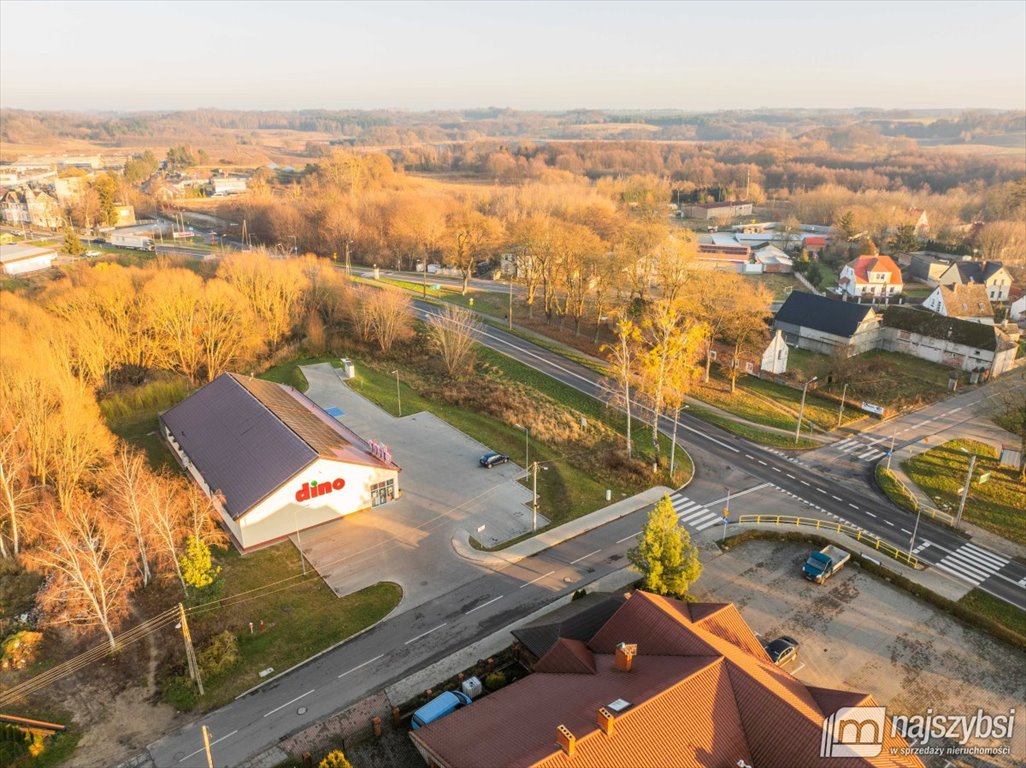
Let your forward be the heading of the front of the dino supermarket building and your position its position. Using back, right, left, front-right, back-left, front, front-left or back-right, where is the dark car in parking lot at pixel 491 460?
front-left

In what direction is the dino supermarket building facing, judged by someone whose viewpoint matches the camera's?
facing the viewer and to the right of the viewer

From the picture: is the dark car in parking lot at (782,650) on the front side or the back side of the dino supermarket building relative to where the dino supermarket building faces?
on the front side

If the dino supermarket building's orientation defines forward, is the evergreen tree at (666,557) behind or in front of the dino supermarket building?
in front

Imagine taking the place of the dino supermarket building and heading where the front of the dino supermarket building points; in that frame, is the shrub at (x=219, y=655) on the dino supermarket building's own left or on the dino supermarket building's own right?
on the dino supermarket building's own right

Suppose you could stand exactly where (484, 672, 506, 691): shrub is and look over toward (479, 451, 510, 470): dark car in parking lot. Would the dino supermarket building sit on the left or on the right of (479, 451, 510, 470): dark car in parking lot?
left
